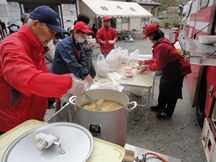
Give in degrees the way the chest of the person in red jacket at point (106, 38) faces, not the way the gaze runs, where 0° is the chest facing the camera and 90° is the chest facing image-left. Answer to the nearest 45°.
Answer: approximately 0°

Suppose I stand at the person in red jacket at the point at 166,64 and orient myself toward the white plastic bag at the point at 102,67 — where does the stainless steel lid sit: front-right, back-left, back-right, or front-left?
front-left

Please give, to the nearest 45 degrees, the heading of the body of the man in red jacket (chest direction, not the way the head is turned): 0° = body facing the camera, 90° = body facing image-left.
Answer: approximately 270°

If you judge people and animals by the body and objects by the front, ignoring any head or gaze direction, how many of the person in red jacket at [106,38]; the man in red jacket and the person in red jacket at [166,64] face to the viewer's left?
1

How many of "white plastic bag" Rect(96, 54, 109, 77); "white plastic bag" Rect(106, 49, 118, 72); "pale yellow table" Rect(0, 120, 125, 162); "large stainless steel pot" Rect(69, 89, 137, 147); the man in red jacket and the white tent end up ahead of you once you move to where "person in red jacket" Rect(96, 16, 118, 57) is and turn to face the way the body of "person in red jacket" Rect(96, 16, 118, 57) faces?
5

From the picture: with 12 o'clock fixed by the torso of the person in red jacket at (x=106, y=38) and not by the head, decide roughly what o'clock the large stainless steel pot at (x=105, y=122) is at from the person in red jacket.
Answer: The large stainless steel pot is roughly at 12 o'clock from the person in red jacket.

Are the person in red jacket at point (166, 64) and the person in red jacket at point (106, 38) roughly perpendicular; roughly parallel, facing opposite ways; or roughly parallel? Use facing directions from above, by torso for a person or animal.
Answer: roughly perpendicular

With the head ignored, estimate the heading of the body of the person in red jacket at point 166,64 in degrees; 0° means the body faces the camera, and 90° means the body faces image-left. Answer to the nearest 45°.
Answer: approximately 90°

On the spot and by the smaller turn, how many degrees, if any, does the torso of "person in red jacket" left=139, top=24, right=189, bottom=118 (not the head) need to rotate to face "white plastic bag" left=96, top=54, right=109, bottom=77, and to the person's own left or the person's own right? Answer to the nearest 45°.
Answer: approximately 45° to the person's own left

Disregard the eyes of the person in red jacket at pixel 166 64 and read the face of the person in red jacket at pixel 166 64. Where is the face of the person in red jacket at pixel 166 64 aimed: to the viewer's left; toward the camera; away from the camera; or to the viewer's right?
to the viewer's left

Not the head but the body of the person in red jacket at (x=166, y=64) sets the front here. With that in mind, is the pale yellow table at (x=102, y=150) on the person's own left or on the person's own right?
on the person's own left

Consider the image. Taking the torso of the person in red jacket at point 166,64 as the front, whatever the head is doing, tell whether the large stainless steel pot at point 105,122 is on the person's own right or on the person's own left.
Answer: on the person's own left

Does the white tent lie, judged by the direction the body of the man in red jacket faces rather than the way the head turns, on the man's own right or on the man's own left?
on the man's own left

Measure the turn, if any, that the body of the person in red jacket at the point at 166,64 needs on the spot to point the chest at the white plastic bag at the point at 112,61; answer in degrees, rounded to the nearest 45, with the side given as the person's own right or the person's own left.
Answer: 0° — they already face it

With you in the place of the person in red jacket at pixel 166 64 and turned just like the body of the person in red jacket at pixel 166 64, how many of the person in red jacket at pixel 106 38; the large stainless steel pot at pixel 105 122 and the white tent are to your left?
1
